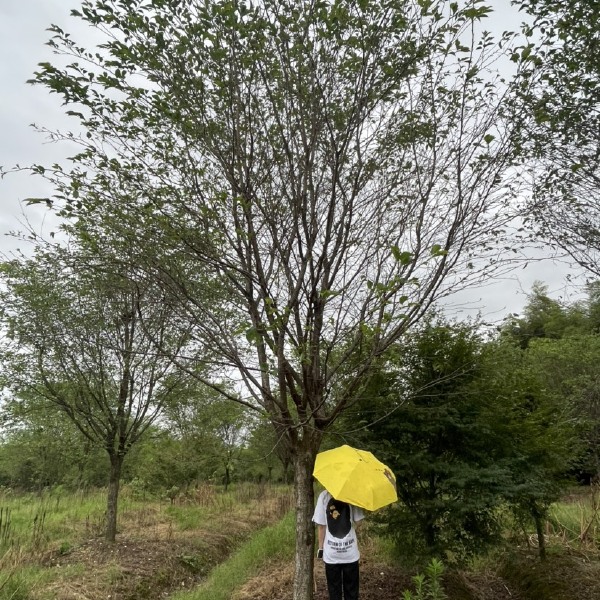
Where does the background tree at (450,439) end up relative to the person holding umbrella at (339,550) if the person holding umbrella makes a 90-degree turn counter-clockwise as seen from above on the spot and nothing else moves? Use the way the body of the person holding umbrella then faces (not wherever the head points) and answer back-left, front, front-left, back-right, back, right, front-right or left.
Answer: back-right

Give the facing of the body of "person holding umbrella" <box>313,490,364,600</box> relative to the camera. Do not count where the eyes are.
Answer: away from the camera

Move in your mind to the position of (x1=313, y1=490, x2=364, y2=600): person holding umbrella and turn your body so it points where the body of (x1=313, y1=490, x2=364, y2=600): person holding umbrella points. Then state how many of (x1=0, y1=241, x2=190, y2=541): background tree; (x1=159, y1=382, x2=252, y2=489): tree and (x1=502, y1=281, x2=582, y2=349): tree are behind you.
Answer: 0

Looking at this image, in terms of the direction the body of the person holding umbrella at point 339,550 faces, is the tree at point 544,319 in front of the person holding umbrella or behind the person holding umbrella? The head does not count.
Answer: in front

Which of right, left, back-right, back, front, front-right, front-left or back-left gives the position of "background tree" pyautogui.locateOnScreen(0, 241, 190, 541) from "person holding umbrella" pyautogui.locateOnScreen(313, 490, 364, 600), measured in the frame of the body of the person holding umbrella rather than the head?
front-left

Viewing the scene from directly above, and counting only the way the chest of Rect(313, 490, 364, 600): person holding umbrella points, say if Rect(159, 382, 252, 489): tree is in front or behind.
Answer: in front
